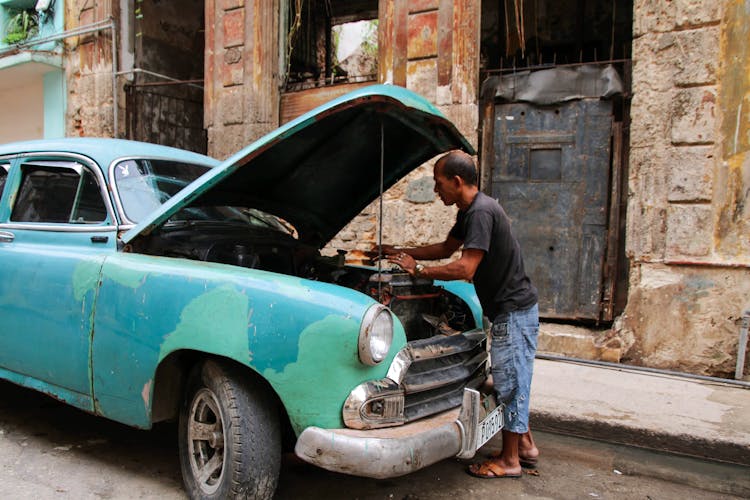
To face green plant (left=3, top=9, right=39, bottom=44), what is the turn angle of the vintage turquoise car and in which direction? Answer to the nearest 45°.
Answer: approximately 180°

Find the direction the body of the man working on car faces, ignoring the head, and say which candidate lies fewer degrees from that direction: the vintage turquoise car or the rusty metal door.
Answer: the vintage turquoise car

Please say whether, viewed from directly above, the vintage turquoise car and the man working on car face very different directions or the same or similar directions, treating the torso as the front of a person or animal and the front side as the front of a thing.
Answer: very different directions

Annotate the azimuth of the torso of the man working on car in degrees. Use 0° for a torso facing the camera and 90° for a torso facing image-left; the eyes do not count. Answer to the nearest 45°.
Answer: approximately 90°

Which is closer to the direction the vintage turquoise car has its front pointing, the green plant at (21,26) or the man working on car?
the man working on car

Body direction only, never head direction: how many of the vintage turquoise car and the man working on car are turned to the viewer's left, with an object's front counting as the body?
1

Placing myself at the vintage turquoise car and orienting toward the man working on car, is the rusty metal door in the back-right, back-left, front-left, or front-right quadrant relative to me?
front-left

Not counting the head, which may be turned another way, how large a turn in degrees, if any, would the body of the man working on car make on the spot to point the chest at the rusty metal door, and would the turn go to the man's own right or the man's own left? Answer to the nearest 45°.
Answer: approximately 90° to the man's own right

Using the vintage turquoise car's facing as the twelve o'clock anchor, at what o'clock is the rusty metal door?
The rusty metal door is roughly at 9 o'clock from the vintage turquoise car.

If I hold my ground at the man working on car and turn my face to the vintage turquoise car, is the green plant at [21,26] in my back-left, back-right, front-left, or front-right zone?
front-right

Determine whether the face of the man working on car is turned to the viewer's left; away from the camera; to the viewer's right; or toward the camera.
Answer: to the viewer's left

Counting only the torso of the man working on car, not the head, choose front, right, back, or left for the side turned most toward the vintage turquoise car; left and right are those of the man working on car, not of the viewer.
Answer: front

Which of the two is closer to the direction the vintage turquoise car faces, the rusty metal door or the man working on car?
the man working on car

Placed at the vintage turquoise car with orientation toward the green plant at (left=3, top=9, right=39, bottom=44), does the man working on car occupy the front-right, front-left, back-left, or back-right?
back-right
